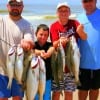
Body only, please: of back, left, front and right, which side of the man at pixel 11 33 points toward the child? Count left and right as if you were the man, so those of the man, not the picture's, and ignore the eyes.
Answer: left

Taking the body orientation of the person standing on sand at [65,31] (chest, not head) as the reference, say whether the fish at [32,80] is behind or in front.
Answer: in front

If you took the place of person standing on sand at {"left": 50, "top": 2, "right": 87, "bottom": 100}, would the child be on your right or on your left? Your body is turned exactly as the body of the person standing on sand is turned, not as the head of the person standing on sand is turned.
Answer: on your right

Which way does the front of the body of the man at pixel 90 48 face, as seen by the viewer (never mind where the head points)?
toward the camera

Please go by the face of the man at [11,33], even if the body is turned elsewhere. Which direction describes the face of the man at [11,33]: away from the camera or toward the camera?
toward the camera

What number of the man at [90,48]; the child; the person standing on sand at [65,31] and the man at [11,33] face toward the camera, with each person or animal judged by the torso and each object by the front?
4

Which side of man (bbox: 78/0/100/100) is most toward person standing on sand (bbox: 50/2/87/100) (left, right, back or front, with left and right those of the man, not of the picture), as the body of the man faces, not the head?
right

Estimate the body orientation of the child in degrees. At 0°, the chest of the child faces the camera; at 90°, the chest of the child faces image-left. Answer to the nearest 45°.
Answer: approximately 0°

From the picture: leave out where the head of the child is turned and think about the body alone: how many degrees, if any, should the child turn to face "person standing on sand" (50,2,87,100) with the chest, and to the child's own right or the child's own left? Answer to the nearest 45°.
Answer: approximately 90° to the child's own left

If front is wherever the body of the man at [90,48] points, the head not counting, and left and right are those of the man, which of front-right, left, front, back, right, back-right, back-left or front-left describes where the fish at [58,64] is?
front-right

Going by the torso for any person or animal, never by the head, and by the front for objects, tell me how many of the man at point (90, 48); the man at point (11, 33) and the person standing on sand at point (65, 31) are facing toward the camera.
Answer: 3

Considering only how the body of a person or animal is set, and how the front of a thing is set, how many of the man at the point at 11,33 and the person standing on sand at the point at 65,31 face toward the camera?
2
